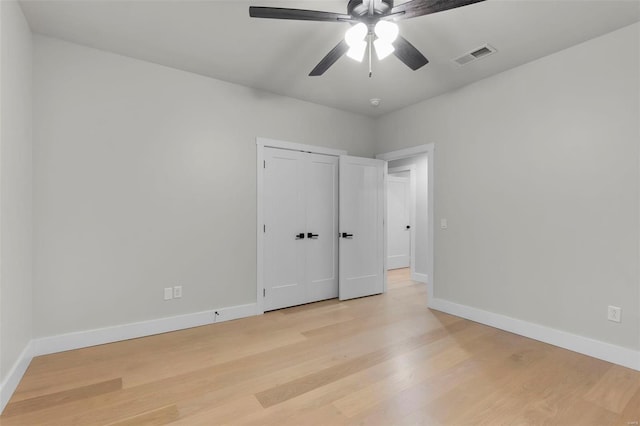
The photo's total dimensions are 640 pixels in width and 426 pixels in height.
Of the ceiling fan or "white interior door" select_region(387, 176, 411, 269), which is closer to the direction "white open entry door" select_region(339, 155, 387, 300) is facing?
the ceiling fan

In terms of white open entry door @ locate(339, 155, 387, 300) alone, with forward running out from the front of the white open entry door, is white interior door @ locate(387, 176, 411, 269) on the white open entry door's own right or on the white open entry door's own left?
on the white open entry door's own left

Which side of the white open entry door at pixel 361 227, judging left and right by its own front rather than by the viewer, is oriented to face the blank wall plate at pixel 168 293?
right

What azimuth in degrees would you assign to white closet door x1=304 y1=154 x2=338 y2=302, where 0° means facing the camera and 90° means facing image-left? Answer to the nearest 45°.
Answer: approximately 315°

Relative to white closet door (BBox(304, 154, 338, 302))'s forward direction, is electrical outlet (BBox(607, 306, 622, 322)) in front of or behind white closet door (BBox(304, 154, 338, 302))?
in front

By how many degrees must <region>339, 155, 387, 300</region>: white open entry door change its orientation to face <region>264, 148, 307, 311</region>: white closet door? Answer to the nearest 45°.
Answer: approximately 90° to its right

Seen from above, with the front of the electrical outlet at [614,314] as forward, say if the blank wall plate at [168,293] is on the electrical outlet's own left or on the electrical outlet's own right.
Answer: on the electrical outlet's own right

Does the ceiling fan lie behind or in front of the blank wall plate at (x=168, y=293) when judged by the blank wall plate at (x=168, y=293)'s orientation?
in front

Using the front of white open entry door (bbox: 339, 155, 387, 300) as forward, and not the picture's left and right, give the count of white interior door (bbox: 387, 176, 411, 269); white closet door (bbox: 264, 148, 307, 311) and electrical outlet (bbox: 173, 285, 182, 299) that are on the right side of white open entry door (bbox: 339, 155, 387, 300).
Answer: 2
